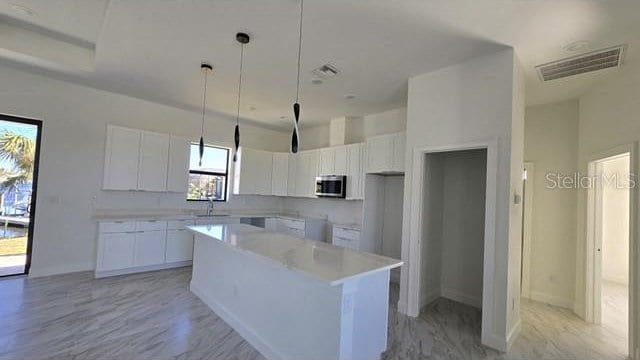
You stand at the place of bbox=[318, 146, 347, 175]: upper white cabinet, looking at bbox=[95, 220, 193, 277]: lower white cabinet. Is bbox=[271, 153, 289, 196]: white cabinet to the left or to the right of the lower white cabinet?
right

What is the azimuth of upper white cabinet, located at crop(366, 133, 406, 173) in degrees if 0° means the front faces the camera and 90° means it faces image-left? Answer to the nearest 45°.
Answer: approximately 45°

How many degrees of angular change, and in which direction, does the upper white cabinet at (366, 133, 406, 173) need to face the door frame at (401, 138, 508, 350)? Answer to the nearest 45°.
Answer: approximately 90° to its left

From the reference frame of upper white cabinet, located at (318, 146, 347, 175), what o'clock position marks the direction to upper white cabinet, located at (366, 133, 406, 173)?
upper white cabinet, located at (366, 133, 406, 173) is roughly at 9 o'clock from upper white cabinet, located at (318, 146, 347, 175).

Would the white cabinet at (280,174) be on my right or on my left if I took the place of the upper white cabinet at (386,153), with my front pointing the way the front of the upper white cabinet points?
on my right

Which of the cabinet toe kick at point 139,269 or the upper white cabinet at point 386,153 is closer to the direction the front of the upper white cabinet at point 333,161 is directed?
the cabinet toe kick

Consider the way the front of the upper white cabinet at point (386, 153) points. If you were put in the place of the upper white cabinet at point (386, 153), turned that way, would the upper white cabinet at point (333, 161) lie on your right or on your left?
on your right

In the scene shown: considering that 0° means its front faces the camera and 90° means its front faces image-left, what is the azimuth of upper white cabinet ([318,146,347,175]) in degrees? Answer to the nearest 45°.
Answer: approximately 45°

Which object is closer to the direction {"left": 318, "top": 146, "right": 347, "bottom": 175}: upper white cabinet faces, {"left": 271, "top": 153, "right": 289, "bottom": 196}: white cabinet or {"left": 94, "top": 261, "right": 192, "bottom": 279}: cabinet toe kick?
the cabinet toe kick

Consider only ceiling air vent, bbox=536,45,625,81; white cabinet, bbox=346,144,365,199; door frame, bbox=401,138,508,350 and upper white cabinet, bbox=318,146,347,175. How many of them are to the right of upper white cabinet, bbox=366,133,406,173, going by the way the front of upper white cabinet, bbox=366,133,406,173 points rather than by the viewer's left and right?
2

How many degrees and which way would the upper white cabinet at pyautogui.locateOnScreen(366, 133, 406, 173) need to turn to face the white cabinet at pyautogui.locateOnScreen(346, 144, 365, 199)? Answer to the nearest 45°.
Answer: approximately 90° to its right

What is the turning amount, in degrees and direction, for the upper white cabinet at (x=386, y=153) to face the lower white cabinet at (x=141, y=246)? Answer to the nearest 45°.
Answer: approximately 45° to its right

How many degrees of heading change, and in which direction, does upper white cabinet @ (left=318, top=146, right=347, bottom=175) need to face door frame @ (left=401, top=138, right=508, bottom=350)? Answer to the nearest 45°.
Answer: approximately 90° to its left
